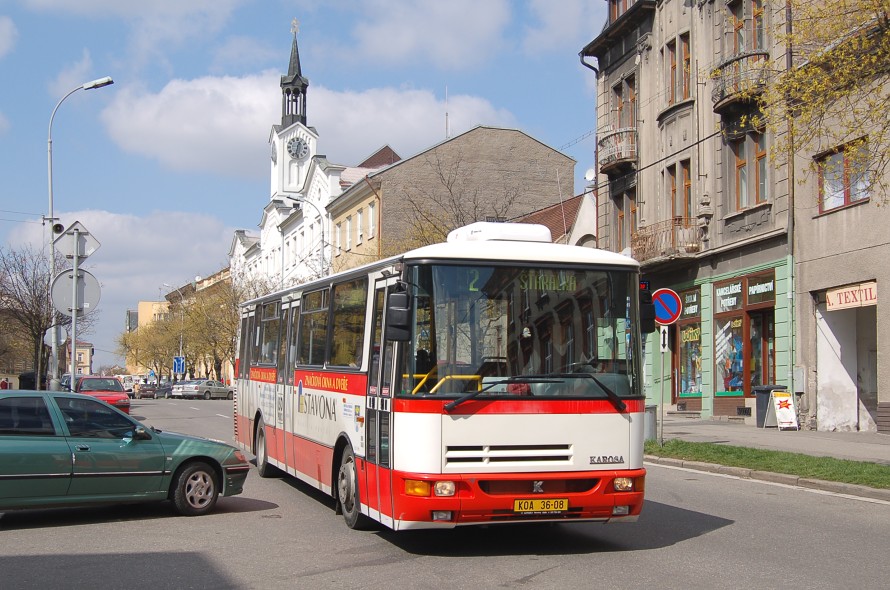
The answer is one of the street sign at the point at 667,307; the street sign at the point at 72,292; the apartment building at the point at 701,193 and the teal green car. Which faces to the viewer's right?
the teal green car

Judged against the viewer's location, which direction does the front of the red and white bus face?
facing the viewer and to the right of the viewer

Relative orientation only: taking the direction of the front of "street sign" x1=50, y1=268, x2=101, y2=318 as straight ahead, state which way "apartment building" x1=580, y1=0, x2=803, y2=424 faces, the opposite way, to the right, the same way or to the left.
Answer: to the left

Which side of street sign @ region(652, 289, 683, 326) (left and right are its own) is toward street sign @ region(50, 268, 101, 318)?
right

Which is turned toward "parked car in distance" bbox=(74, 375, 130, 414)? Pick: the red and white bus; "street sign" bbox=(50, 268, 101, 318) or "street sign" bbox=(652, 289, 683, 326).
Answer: "street sign" bbox=(50, 268, 101, 318)

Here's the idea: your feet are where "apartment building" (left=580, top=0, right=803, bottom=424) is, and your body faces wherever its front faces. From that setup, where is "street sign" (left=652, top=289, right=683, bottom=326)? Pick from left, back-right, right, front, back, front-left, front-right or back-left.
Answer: front-left

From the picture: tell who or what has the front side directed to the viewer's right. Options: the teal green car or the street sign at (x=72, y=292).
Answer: the teal green car

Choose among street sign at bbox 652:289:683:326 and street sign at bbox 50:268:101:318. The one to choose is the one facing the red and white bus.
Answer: street sign at bbox 652:289:683:326

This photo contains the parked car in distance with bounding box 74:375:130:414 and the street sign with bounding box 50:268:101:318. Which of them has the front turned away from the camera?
the street sign

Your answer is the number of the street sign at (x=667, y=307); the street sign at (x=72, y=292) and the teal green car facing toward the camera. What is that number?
1

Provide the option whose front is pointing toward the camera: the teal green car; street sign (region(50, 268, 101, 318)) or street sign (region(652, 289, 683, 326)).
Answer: street sign (region(652, 289, 683, 326))

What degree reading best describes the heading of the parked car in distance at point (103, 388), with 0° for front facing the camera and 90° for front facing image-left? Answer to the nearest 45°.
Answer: approximately 315°

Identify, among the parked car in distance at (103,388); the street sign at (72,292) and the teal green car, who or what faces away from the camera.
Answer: the street sign

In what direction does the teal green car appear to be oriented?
to the viewer's right

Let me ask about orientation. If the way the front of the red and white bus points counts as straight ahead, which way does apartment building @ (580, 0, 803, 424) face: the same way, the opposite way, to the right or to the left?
to the right

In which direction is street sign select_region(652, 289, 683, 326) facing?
toward the camera

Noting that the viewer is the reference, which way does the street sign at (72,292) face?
facing away from the viewer

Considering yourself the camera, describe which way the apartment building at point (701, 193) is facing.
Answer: facing the viewer and to the left of the viewer
